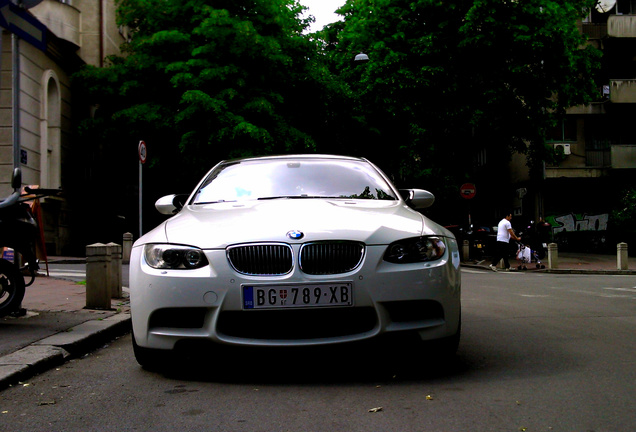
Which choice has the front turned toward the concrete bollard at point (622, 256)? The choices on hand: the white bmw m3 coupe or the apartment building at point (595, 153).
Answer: the apartment building

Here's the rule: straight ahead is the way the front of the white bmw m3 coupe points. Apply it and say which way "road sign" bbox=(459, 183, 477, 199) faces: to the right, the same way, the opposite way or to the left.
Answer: the same way

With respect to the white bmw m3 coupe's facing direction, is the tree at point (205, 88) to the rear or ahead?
to the rear

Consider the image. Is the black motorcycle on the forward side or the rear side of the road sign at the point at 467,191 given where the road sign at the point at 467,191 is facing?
on the forward side

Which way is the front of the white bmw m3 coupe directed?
toward the camera

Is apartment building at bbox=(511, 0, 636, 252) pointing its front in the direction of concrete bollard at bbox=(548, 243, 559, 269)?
yes

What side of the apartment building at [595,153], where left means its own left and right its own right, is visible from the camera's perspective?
front

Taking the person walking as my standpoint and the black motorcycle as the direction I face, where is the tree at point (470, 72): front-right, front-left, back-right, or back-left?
back-right

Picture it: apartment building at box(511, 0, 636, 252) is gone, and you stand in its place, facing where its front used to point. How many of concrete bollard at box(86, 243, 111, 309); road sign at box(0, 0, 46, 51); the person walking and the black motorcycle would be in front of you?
4

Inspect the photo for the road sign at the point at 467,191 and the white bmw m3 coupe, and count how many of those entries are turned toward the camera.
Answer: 2

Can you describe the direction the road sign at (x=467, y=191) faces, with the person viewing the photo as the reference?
facing the viewer
